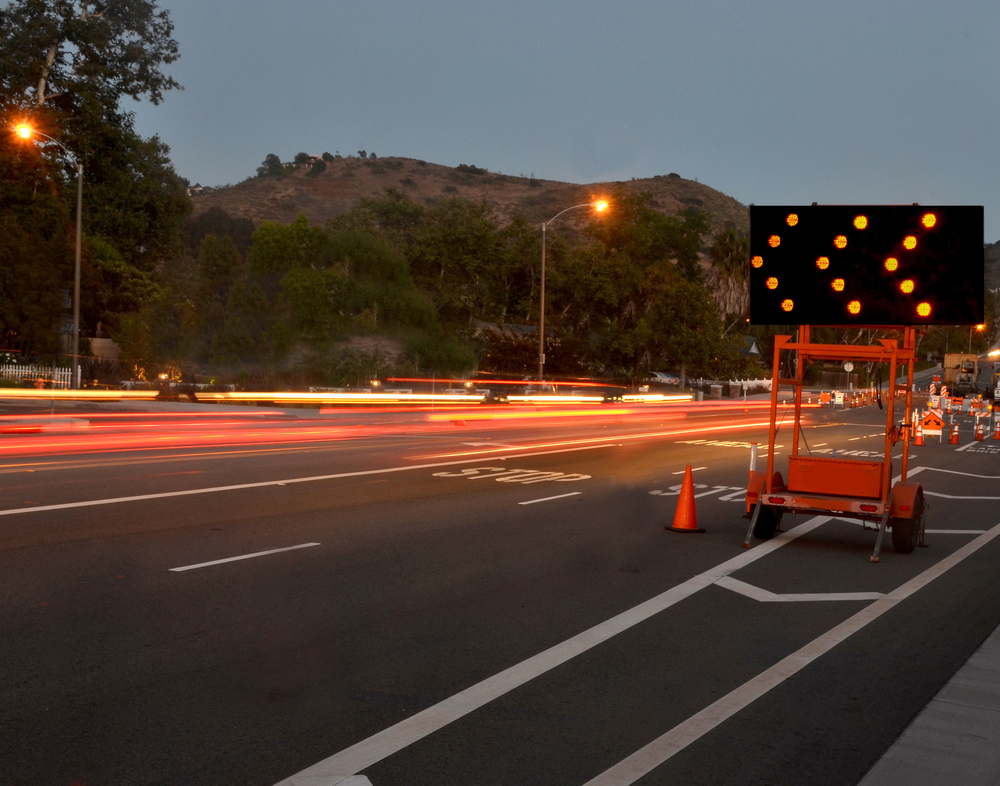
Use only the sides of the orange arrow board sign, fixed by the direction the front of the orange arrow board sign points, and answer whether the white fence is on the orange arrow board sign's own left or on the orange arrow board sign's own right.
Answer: on the orange arrow board sign's own right
